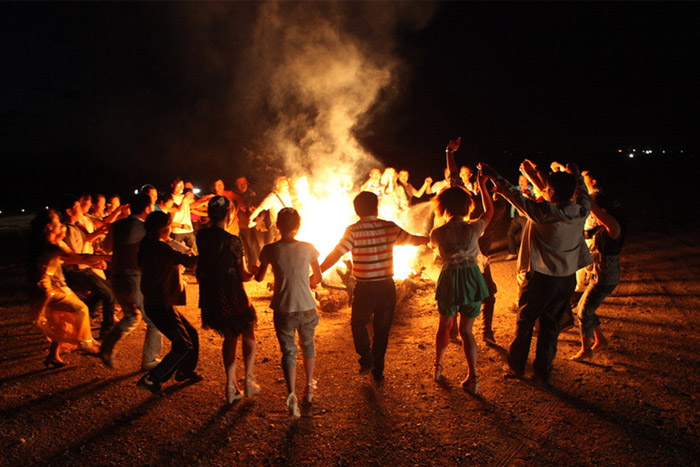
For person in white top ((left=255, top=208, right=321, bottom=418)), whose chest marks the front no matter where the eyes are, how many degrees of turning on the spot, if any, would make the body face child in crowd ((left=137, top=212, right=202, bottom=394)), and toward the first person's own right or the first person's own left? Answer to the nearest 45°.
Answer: approximately 90° to the first person's own left

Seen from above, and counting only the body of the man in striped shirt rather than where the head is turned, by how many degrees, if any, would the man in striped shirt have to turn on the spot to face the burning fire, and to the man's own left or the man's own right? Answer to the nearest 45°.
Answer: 0° — they already face it

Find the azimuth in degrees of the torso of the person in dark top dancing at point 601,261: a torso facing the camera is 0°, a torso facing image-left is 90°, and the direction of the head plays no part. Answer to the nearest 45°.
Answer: approximately 90°

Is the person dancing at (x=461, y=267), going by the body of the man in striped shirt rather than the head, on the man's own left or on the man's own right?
on the man's own right

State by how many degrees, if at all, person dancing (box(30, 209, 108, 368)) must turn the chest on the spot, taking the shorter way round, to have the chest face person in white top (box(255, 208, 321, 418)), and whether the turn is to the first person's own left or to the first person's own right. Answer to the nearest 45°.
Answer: approximately 45° to the first person's own right

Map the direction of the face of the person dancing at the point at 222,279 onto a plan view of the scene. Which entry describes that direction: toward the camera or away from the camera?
away from the camera

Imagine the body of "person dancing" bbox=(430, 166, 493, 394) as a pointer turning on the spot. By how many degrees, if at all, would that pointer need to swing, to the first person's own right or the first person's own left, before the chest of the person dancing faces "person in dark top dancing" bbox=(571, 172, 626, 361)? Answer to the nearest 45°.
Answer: approximately 45° to the first person's own right

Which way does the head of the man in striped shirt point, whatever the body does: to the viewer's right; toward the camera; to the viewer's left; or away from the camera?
away from the camera

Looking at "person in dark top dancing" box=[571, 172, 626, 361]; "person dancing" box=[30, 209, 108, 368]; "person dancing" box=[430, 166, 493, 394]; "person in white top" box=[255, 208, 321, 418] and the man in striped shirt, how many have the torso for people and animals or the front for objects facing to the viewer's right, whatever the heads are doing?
1

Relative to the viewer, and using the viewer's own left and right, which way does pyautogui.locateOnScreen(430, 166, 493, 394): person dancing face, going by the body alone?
facing away from the viewer

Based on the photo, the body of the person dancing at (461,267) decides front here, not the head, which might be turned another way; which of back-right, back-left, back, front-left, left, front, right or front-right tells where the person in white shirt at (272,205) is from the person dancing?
front-left

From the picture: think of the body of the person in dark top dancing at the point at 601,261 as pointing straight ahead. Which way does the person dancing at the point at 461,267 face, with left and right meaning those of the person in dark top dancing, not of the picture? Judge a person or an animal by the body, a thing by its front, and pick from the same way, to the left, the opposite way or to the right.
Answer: to the right

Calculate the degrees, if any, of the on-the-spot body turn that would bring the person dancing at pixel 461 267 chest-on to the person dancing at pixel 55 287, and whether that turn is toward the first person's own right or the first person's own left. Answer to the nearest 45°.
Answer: approximately 90° to the first person's own left

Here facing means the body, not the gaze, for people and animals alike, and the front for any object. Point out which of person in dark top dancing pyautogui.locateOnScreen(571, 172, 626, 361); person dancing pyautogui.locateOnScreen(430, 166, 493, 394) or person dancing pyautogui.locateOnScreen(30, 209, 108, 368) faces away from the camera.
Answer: person dancing pyautogui.locateOnScreen(430, 166, 493, 394)

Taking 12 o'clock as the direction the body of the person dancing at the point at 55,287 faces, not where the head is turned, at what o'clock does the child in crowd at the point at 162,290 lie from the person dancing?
The child in crowd is roughly at 2 o'clock from the person dancing.

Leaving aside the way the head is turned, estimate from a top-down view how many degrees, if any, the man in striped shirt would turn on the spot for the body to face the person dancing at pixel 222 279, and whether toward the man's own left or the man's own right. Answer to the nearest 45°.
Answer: approximately 90° to the man's own left

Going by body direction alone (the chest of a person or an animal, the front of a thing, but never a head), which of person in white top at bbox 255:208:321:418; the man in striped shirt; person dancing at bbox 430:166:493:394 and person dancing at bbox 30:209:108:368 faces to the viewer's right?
person dancing at bbox 30:209:108:368

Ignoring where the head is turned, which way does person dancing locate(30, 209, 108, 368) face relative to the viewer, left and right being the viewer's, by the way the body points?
facing to the right of the viewer

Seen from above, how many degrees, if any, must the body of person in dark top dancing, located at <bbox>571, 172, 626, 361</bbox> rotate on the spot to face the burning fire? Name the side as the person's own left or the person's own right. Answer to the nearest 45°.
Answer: approximately 45° to the person's own right

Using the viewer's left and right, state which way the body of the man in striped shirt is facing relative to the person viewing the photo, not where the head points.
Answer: facing away from the viewer
